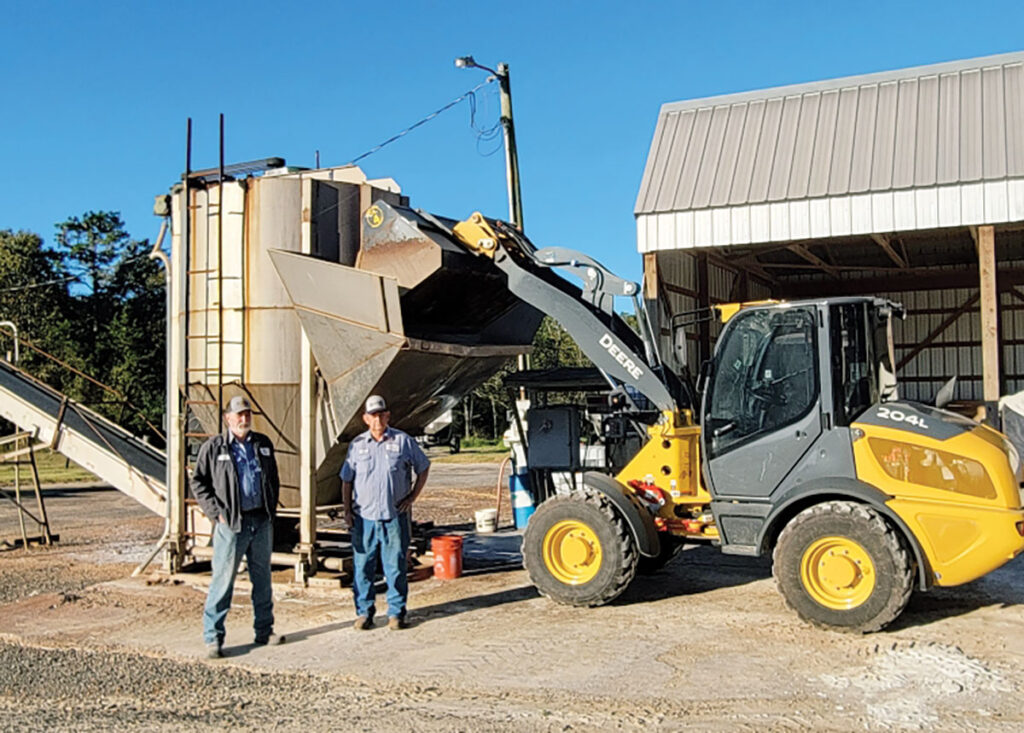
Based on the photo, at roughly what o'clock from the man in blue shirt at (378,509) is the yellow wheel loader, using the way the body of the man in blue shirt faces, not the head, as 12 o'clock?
The yellow wheel loader is roughly at 9 o'clock from the man in blue shirt.

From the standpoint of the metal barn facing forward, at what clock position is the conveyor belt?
The conveyor belt is roughly at 2 o'clock from the metal barn.

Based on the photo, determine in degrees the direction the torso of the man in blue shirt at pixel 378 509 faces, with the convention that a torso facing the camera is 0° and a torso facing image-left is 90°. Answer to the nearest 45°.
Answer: approximately 0°

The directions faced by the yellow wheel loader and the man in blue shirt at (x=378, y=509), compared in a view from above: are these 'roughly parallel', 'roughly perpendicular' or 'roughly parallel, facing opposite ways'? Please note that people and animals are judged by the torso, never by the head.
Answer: roughly perpendicular

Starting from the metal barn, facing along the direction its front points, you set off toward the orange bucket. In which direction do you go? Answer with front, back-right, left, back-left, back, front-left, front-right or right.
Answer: front-right

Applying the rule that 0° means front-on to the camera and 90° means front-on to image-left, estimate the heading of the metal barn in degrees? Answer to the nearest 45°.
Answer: approximately 0°

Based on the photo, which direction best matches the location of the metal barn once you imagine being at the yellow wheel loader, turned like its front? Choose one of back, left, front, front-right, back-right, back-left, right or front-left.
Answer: right

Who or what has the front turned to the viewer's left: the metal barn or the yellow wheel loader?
the yellow wheel loader

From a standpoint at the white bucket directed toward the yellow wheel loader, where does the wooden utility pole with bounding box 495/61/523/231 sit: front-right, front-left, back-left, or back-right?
back-left

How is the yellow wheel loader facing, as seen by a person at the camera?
facing to the left of the viewer

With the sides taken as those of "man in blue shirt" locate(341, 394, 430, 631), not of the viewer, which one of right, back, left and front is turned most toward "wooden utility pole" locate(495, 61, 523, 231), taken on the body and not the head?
back

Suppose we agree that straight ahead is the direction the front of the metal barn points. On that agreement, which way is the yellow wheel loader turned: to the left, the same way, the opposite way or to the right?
to the right

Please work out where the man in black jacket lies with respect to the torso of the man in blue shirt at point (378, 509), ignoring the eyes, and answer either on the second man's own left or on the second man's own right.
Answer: on the second man's own right
